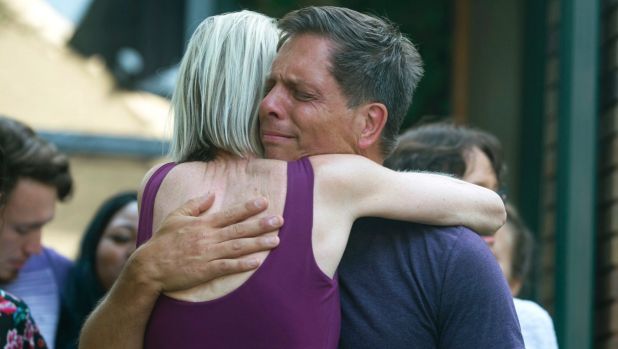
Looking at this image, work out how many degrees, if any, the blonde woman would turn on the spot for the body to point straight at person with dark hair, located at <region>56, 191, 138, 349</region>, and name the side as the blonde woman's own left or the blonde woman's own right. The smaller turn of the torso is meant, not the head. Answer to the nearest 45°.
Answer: approximately 45° to the blonde woman's own left

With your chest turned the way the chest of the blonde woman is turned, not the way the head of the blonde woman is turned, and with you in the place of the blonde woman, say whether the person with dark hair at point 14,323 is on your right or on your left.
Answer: on your left

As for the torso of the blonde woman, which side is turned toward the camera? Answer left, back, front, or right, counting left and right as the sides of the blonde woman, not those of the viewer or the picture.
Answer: back

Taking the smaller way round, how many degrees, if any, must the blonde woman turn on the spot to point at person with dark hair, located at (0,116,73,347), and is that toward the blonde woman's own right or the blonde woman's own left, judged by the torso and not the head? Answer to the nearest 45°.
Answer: approximately 45° to the blonde woman's own left

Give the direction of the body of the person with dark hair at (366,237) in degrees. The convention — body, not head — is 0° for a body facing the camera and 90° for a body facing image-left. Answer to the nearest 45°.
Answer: approximately 45°

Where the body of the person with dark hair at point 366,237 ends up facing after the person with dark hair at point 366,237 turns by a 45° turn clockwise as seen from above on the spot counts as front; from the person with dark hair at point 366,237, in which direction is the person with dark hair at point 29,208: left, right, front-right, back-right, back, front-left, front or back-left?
front-right

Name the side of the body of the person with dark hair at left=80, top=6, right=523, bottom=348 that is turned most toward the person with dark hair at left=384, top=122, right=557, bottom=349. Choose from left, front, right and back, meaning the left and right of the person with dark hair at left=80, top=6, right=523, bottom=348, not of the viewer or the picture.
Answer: back

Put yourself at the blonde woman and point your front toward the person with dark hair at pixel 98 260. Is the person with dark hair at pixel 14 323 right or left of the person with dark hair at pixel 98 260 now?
left
